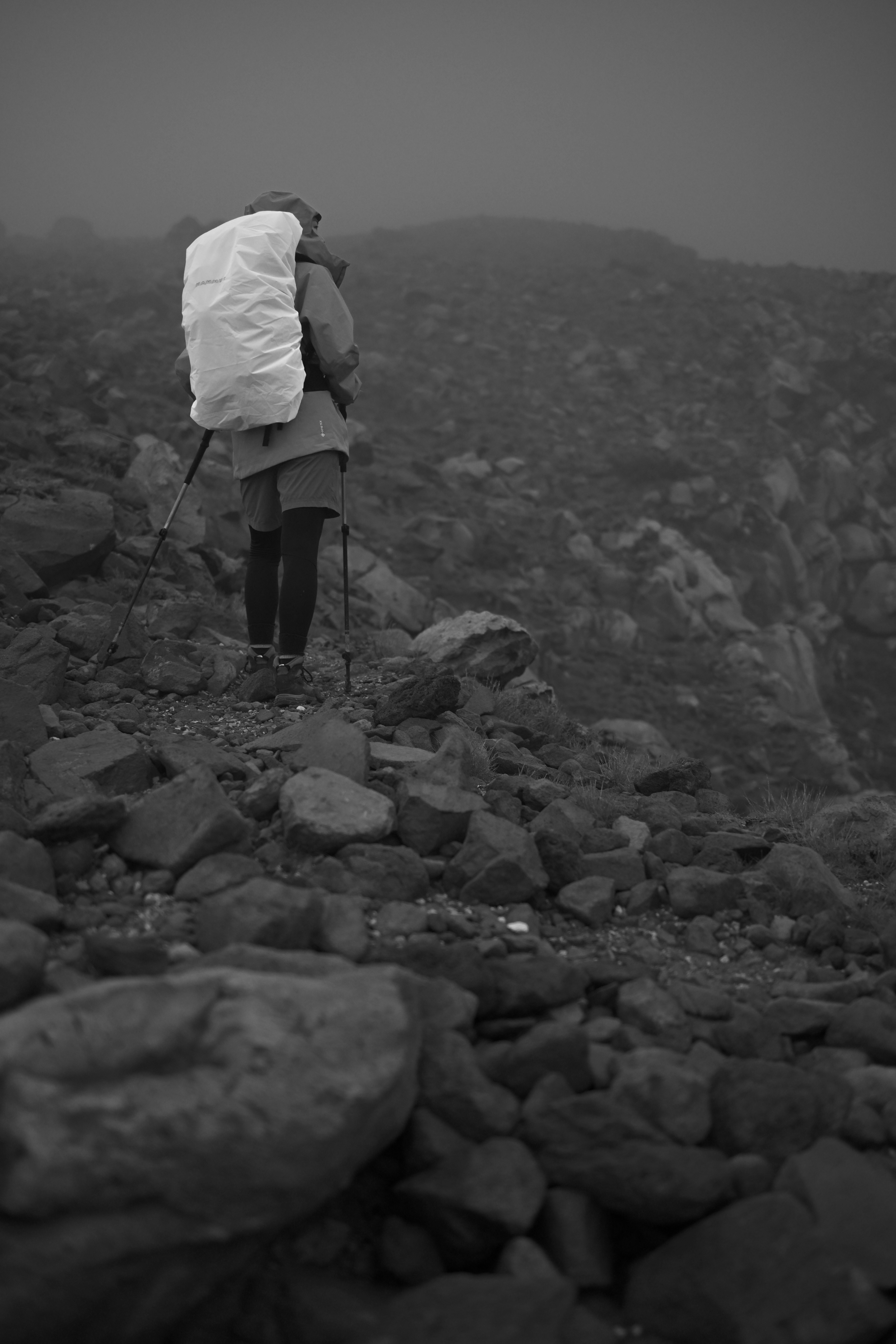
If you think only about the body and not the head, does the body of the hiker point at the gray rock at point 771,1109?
no

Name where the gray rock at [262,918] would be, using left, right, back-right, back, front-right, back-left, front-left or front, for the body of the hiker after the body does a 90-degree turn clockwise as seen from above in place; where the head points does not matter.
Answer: front-right

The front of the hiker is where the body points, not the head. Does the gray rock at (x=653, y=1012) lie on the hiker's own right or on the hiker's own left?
on the hiker's own right

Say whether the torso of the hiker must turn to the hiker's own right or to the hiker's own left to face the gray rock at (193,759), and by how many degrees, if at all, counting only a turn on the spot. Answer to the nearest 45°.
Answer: approximately 135° to the hiker's own right

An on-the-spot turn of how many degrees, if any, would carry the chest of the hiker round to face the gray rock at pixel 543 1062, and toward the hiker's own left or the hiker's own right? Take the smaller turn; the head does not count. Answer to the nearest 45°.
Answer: approximately 135° to the hiker's own right

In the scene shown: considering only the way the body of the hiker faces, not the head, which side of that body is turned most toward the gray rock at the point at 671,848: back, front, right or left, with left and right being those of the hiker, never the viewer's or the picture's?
right

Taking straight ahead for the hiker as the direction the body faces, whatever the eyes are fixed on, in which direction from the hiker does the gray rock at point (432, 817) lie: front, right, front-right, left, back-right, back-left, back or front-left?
back-right

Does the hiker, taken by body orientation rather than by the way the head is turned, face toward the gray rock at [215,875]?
no

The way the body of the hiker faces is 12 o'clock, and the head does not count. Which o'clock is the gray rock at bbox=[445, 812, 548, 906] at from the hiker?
The gray rock is roughly at 4 o'clock from the hiker.

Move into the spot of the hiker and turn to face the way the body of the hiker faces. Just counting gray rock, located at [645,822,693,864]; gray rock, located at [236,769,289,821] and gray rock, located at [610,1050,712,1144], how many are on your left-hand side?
0

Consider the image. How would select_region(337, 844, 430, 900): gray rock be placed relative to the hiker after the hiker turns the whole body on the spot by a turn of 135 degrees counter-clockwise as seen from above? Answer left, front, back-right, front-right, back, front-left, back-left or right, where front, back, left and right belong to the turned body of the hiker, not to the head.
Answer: left

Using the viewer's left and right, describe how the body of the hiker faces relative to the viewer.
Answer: facing away from the viewer and to the right of the viewer

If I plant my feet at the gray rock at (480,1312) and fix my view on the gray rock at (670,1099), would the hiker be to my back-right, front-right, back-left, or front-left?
front-left

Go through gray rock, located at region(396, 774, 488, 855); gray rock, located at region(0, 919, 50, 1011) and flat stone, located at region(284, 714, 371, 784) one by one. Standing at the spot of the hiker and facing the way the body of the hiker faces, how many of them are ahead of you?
0

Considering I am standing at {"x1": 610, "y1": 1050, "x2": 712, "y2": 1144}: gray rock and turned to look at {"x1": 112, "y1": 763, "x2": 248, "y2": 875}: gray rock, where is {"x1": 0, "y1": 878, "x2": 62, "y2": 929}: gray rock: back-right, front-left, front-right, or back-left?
front-left

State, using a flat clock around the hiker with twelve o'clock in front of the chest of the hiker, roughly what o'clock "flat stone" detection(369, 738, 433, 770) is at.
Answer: The flat stone is roughly at 4 o'clock from the hiker.

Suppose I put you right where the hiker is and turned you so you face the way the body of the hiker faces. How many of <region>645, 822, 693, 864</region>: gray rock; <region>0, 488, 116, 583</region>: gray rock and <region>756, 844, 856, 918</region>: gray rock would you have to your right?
2
